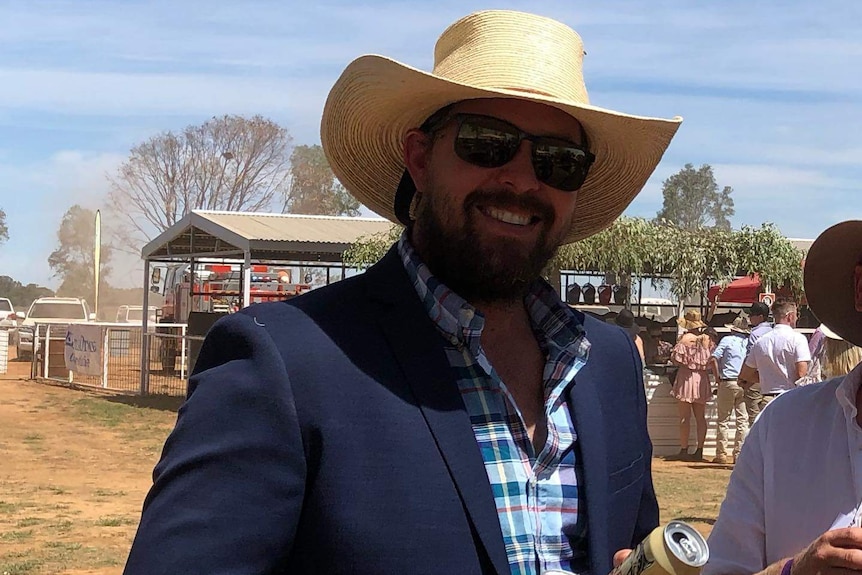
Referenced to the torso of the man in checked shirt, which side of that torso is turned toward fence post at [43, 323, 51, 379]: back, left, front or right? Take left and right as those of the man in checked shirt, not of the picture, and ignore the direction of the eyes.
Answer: back
